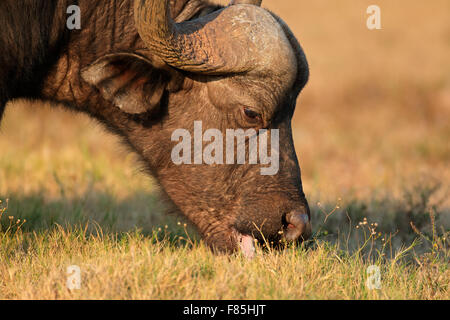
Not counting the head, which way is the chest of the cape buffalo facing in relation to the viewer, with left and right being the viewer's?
facing to the right of the viewer
